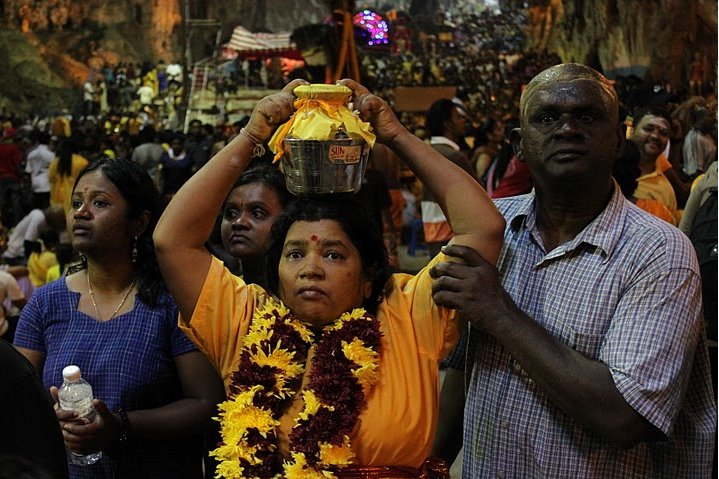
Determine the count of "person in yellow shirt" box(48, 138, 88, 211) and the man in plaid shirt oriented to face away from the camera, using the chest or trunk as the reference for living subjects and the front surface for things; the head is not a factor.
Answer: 1

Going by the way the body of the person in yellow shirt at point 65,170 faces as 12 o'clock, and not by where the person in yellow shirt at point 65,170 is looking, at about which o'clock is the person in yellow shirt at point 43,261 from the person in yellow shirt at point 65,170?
the person in yellow shirt at point 43,261 is roughly at 6 o'clock from the person in yellow shirt at point 65,170.

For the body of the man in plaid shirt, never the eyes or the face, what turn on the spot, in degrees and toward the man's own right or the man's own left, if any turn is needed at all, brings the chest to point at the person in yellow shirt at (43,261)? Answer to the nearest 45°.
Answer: approximately 90° to the man's own right

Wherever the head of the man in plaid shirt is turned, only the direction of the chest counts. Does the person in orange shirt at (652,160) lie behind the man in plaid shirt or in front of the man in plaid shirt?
behind

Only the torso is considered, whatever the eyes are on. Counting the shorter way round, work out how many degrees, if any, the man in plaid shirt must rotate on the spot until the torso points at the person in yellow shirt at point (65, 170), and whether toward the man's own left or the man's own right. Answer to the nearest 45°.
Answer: approximately 90° to the man's own right

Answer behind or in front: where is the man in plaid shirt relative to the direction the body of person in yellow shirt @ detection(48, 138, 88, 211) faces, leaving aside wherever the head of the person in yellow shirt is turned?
behind

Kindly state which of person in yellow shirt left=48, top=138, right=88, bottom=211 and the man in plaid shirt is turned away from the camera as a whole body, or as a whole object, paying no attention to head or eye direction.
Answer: the person in yellow shirt

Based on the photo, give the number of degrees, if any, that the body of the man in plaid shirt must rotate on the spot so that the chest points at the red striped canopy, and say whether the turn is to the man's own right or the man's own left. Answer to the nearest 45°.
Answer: approximately 135° to the man's own right

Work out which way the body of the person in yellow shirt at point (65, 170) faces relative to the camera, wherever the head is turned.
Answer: away from the camera

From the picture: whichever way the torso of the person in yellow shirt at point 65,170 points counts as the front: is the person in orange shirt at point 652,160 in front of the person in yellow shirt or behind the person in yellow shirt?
behind

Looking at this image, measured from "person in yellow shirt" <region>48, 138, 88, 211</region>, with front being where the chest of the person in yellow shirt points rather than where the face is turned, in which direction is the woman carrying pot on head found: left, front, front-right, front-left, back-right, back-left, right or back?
back
